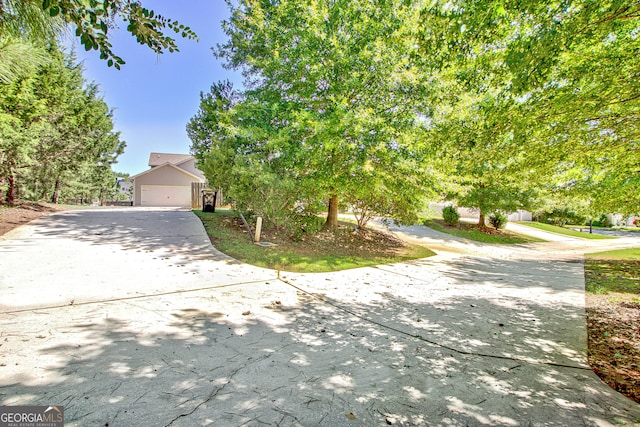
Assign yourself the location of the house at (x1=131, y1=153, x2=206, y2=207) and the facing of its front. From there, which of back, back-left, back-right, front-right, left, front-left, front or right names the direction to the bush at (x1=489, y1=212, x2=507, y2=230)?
front-left

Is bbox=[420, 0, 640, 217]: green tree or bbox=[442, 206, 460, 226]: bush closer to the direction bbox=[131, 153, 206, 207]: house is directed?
the green tree

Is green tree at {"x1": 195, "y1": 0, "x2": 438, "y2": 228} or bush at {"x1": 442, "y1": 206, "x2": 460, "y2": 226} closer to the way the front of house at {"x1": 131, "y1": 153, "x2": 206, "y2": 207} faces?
the green tree

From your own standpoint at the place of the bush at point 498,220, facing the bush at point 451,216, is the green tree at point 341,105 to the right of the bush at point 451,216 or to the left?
left

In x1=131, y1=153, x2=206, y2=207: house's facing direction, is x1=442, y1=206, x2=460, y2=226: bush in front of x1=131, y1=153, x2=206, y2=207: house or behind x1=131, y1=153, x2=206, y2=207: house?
in front

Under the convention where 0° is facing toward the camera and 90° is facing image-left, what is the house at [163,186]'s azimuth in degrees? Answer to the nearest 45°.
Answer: approximately 0°

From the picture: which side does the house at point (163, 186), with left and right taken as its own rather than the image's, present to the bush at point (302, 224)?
front

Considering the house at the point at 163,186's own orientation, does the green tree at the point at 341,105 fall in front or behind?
in front

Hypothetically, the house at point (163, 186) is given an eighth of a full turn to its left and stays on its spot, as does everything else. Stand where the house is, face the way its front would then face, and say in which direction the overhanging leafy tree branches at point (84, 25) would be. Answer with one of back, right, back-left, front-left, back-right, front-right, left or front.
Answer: front-right

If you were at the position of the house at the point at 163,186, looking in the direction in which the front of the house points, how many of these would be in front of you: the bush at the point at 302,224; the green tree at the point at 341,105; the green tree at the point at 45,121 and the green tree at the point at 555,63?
4

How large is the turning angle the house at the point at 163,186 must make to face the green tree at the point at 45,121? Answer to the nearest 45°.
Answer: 0° — it already faces it
